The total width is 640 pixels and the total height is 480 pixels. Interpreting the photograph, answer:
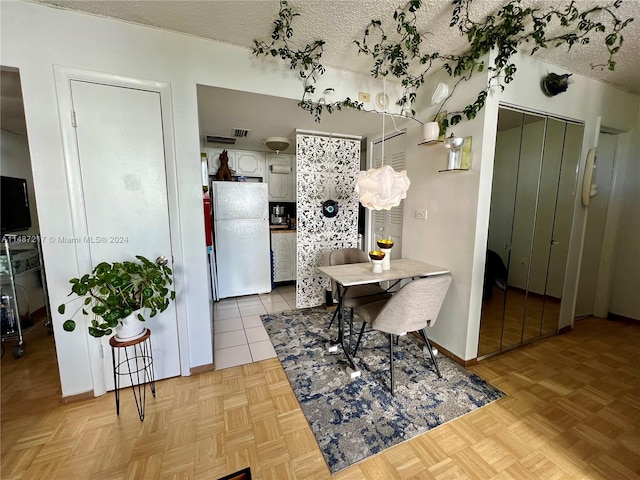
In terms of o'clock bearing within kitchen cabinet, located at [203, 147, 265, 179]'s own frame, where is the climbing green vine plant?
The climbing green vine plant is roughly at 11 o'clock from the kitchen cabinet.

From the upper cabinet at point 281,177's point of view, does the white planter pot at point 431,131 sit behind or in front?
in front

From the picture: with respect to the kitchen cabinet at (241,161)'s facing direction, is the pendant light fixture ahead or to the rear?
ahead

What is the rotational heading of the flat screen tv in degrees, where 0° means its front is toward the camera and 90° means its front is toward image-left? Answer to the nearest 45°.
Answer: approximately 315°

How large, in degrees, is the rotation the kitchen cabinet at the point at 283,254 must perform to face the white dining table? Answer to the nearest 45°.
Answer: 0° — it already faces it

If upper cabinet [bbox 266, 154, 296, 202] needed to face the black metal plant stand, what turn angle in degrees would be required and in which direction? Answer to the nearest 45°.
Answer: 0° — it already faces it

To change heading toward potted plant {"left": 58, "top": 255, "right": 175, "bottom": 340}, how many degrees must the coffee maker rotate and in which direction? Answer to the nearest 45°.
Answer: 0° — it already faces it

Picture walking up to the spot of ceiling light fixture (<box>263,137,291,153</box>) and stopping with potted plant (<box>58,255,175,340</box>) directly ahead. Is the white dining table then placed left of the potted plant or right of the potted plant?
left

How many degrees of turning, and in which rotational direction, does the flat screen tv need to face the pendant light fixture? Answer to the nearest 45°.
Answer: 0° — it already faces it

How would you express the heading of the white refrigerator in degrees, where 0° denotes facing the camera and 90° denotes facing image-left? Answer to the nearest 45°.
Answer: approximately 0°

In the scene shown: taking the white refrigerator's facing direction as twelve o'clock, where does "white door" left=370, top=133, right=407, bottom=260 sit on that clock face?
The white door is roughly at 10 o'clock from the white refrigerator.

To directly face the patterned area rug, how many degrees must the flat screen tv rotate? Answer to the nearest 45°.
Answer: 0° — it already faces it
